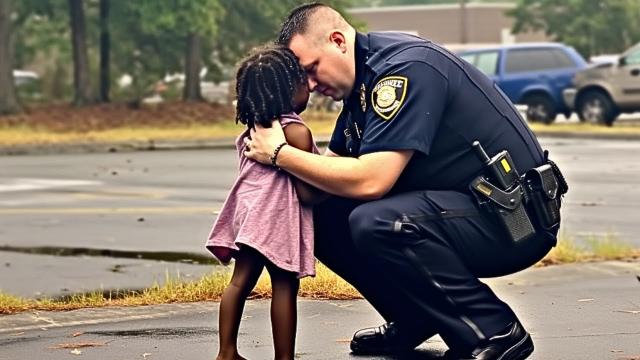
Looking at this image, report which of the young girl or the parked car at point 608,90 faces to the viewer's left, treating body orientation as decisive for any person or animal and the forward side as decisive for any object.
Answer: the parked car

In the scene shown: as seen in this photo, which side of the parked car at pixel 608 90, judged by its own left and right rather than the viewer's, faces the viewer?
left

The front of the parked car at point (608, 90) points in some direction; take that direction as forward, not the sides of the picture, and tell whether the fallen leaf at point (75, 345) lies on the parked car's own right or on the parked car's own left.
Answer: on the parked car's own left

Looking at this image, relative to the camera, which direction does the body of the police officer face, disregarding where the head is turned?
to the viewer's left

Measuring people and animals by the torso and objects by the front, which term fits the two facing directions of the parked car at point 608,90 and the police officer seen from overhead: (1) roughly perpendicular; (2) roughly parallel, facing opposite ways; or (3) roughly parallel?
roughly parallel

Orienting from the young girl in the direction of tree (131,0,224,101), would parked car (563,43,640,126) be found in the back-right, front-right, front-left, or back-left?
front-right
